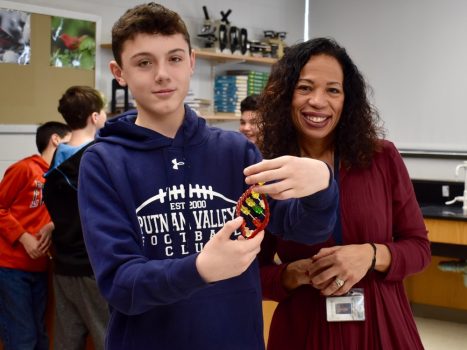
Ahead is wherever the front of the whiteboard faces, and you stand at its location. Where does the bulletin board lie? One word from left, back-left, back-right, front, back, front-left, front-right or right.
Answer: front-right

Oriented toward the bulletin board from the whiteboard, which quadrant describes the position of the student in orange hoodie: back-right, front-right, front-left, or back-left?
front-left

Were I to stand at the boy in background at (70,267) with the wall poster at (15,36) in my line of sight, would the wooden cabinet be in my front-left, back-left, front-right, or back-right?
front-right

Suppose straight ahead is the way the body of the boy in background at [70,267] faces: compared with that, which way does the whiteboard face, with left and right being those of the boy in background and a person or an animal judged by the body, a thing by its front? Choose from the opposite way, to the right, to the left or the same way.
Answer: the opposite way

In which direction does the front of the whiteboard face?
toward the camera

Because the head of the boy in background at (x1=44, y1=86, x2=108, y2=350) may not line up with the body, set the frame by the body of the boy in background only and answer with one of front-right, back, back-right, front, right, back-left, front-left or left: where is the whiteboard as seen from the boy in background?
front

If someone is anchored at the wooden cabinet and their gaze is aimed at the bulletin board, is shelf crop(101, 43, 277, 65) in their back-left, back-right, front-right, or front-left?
front-right

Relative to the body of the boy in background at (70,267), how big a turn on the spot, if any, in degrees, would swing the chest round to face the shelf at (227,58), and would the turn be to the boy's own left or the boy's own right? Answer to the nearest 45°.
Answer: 0° — they already face it

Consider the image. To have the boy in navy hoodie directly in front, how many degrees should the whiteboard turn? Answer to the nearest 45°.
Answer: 0° — it already faces them

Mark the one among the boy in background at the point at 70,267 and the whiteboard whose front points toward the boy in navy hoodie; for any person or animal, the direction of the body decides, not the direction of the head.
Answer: the whiteboard

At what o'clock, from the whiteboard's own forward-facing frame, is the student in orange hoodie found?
The student in orange hoodie is roughly at 1 o'clock from the whiteboard.

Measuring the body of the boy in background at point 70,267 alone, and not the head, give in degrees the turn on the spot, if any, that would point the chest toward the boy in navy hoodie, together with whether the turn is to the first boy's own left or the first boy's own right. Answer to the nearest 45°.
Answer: approximately 135° to the first boy's own right
